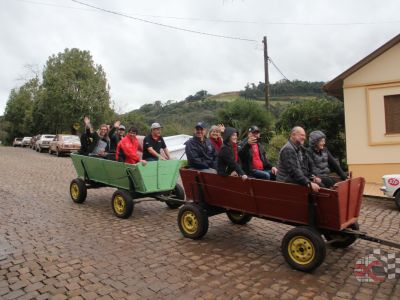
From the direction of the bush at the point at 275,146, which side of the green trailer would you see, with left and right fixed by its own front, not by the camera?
left

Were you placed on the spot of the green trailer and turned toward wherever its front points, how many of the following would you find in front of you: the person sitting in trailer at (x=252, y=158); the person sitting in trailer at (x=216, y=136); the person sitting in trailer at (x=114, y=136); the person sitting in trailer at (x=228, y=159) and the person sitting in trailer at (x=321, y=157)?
4

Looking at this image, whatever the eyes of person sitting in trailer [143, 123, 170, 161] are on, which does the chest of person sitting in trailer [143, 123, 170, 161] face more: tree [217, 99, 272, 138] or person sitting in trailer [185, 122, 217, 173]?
the person sitting in trailer

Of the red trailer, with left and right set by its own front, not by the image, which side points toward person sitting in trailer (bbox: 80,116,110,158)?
back

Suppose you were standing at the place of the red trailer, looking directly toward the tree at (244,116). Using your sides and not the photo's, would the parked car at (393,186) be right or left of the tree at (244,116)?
right

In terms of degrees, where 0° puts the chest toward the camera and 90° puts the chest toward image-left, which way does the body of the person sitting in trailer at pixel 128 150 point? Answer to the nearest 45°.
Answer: approximately 315°

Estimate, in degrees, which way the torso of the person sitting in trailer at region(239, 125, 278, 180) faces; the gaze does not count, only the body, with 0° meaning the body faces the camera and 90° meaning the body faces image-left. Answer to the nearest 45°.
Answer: approximately 315°

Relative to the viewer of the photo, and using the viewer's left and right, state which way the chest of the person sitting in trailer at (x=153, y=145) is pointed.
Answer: facing the viewer and to the right of the viewer

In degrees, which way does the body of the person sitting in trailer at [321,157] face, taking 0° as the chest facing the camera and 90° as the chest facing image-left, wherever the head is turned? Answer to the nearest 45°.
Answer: approximately 315°

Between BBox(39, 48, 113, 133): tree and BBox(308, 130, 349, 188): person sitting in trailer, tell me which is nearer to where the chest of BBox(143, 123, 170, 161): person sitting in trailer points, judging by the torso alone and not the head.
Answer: the person sitting in trailer

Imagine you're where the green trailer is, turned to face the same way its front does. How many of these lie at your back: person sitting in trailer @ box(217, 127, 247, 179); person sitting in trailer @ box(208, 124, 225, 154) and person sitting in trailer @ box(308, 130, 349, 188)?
0

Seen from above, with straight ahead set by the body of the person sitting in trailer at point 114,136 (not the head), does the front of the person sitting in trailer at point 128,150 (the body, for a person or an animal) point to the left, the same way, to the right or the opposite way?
the same way

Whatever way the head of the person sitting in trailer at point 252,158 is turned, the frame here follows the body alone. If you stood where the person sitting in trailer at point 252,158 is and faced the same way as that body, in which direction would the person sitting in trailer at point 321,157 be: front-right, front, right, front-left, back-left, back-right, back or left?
front-left
